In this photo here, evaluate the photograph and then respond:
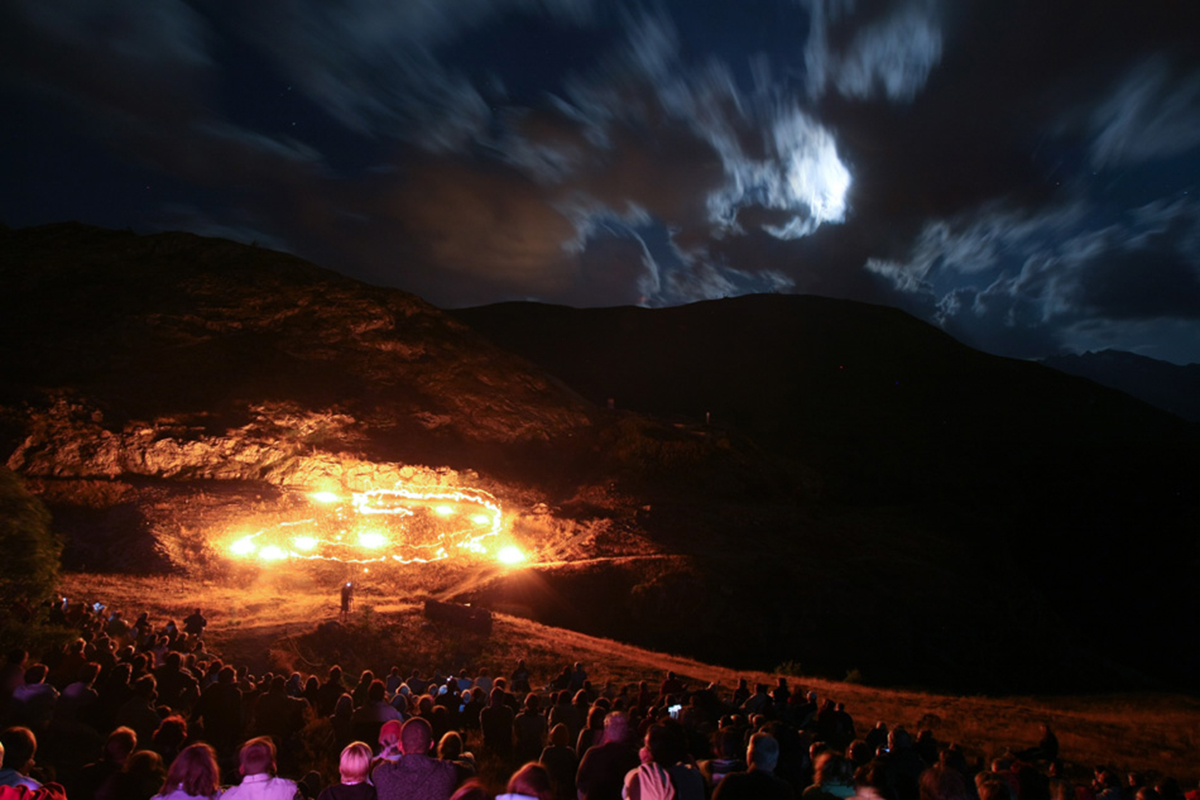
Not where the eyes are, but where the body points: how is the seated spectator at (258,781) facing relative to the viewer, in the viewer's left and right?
facing away from the viewer

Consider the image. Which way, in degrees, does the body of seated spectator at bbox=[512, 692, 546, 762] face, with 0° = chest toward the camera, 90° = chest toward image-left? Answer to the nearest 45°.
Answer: approximately 180°

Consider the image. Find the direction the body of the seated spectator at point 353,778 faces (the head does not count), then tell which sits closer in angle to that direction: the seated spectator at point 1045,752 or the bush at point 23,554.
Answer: the bush

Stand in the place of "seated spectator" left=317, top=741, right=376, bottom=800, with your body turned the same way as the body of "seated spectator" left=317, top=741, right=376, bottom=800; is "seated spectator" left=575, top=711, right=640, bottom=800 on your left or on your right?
on your right

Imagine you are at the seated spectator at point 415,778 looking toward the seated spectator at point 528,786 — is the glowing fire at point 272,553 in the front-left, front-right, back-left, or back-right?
back-left

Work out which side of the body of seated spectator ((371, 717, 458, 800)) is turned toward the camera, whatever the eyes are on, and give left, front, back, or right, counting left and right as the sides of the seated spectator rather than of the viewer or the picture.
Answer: back

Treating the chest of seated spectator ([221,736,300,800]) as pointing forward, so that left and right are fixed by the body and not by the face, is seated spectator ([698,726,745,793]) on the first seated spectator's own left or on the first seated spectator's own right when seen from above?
on the first seated spectator's own right

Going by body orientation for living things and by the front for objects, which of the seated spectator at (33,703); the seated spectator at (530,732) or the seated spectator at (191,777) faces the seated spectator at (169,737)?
the seated spectator at (191,777)

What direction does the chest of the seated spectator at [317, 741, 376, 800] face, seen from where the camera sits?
away from the camera

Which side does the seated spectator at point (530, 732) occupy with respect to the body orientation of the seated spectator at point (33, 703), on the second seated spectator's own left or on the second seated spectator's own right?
on the second seated spectator's own right

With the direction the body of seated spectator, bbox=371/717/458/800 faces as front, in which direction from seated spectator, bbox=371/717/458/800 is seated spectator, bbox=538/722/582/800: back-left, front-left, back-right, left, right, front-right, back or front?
front-right

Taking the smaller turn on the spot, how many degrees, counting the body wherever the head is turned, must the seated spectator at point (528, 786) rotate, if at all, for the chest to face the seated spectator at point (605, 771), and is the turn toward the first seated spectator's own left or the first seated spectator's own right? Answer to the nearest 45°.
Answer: approximately 45° to the first seated spectator's own right

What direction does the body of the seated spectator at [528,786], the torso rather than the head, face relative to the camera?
away from the camera

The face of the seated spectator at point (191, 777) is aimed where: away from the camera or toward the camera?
away from the camera

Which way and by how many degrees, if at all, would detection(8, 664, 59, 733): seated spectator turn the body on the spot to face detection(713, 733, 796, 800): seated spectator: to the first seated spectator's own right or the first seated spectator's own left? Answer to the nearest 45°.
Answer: approximately 90° to the first seated spectator's own right

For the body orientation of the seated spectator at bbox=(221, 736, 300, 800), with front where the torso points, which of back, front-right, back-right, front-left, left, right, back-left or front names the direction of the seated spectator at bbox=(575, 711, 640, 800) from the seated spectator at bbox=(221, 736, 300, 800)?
right
